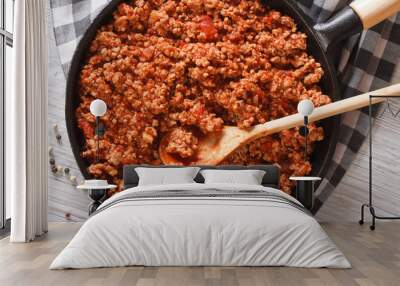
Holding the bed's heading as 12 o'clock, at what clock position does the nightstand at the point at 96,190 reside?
The nightstand is roughly at 5 o'clock from the bed.

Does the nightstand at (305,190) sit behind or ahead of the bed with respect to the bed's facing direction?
behind

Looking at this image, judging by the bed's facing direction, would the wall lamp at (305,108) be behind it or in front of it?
behind

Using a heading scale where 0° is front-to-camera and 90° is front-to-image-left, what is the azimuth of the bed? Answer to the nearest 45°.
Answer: approximately 0°

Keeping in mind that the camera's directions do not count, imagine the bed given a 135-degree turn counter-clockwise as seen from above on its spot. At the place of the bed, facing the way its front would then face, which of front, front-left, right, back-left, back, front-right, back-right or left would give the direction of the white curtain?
left
